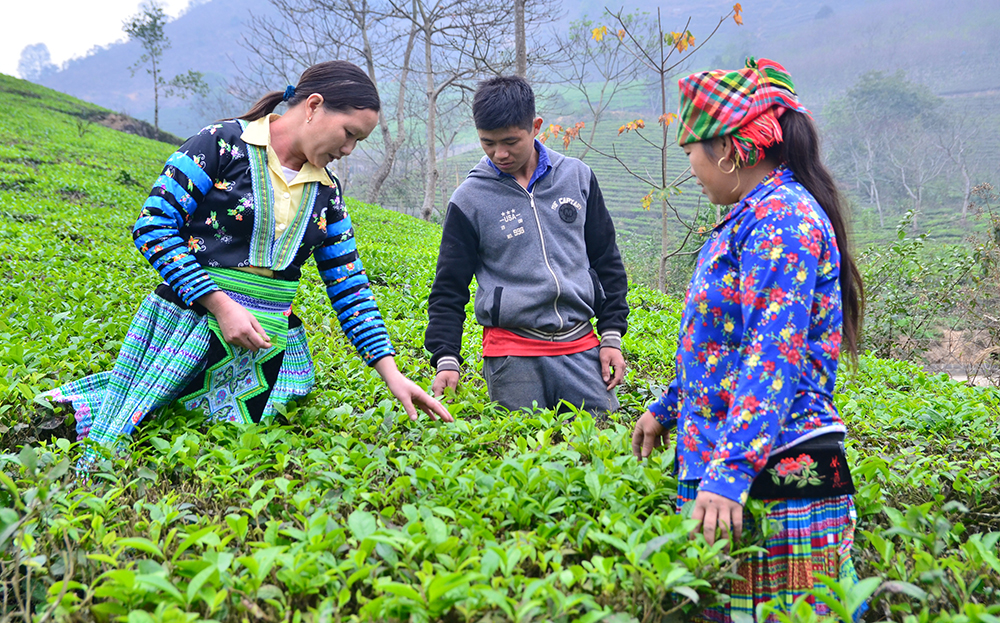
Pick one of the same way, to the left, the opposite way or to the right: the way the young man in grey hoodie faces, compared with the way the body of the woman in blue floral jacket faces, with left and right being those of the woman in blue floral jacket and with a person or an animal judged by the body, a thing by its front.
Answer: to the left

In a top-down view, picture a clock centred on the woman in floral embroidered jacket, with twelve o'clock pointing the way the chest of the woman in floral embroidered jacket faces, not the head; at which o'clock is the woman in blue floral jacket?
The woman in blue floral jacket is roughly at 12 o'clock from the woman in floral embroidered jacket.

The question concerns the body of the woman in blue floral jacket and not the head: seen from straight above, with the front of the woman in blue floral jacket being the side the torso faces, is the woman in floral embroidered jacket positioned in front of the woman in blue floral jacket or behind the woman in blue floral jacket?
in front

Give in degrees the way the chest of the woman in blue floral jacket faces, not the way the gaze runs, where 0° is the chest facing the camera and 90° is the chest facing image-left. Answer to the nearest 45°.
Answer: approximately 90°

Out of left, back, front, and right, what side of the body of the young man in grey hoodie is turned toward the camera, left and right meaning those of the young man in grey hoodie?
front

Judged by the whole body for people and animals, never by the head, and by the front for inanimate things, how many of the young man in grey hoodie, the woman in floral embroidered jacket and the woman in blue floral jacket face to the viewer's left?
1

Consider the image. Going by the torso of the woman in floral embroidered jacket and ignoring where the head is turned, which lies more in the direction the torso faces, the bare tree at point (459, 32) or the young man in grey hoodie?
the young man in grey hoodie

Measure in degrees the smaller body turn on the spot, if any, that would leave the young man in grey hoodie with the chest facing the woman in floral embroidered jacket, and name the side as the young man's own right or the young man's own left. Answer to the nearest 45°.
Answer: approximately 45° to the young man's own right

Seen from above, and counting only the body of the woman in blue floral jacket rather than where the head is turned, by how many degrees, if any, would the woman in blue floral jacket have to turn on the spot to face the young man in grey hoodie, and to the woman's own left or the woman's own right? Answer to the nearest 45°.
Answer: approximately 45° to the woman's own right

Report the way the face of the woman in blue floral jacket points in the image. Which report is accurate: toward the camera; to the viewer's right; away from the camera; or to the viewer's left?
to the viewer's left

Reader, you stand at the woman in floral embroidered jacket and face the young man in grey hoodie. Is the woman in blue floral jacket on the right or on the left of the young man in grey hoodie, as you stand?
right

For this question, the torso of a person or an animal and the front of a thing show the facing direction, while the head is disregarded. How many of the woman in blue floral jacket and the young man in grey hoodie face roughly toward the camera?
1

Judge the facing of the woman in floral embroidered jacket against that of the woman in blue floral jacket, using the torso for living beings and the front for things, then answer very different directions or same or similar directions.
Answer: very different directions
